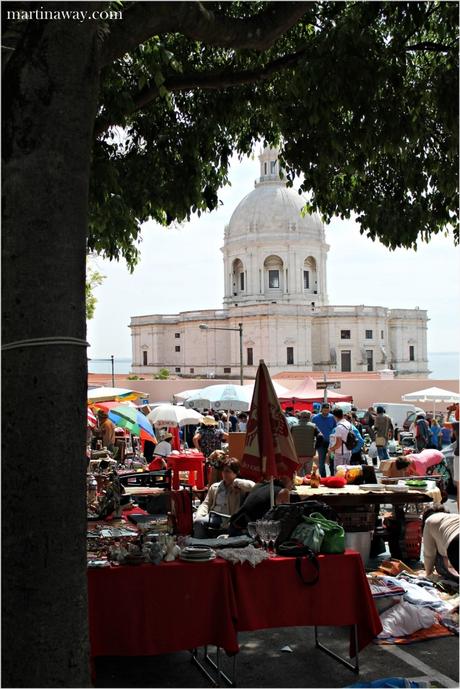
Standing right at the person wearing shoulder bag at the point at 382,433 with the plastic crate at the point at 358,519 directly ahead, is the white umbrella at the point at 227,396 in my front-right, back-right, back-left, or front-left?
back-right

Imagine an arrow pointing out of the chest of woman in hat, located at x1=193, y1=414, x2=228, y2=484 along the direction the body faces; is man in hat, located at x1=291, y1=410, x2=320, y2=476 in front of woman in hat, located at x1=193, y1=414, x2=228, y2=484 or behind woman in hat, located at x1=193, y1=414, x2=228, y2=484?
behind

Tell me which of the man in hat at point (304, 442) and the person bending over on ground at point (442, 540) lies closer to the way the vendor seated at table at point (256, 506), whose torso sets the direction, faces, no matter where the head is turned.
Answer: the person bending over on ground
